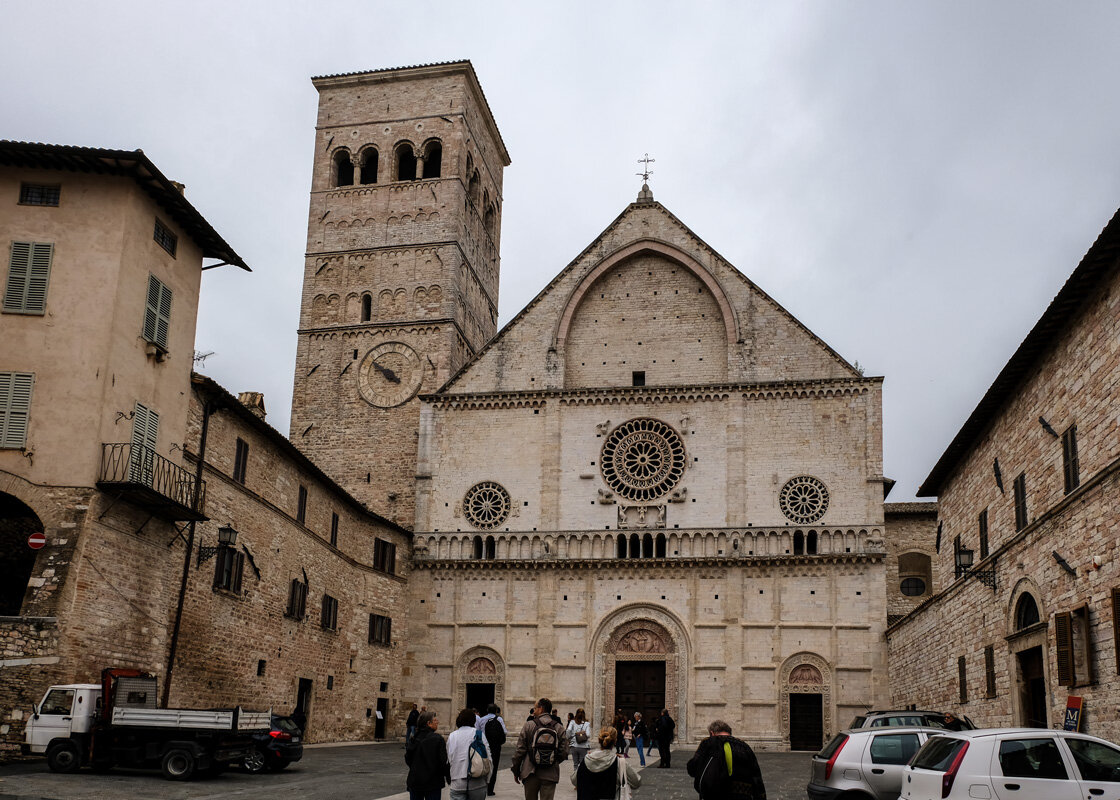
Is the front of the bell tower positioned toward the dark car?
yes

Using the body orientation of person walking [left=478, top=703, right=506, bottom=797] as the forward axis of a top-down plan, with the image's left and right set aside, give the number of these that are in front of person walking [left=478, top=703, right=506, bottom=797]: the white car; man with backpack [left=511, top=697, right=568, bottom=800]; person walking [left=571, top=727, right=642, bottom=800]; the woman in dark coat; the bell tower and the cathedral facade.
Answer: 2

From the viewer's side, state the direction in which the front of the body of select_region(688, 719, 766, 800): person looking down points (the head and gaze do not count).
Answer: away from the camera

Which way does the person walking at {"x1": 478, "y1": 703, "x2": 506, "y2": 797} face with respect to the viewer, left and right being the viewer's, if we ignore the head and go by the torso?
facing away from the viewer

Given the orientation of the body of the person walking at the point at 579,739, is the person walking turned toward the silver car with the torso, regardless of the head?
no

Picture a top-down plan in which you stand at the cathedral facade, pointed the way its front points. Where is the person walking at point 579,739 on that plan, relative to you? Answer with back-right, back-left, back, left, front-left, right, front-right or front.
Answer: front

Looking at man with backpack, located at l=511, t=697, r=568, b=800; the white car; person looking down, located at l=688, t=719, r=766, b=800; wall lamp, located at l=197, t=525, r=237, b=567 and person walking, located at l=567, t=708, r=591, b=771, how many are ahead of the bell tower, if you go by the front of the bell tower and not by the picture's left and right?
5

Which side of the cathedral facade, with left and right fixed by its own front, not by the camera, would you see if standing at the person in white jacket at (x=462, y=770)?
front

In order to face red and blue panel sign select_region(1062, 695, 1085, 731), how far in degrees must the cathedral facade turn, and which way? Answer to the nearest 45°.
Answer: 0° — it already faces it

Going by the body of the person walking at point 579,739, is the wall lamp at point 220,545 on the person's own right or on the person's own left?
on the person's own left

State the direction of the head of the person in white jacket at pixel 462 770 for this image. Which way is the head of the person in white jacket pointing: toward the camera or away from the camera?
away from the camera

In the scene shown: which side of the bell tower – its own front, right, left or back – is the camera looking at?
front

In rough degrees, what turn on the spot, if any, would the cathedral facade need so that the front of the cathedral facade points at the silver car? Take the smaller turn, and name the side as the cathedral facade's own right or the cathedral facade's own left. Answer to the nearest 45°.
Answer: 0° — it already faces it

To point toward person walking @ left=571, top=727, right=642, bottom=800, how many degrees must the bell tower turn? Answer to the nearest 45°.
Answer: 0° — it already faces them

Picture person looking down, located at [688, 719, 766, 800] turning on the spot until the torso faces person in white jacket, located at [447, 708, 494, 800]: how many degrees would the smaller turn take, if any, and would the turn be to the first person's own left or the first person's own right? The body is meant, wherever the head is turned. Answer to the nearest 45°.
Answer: approximately 45° to the first person's own left

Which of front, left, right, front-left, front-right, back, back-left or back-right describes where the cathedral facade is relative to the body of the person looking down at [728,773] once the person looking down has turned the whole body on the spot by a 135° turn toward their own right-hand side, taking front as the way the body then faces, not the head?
back-left

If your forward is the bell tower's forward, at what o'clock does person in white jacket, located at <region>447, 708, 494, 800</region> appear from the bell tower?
The person in white jacket is roughly at 12 o'clock from the bell tower.
